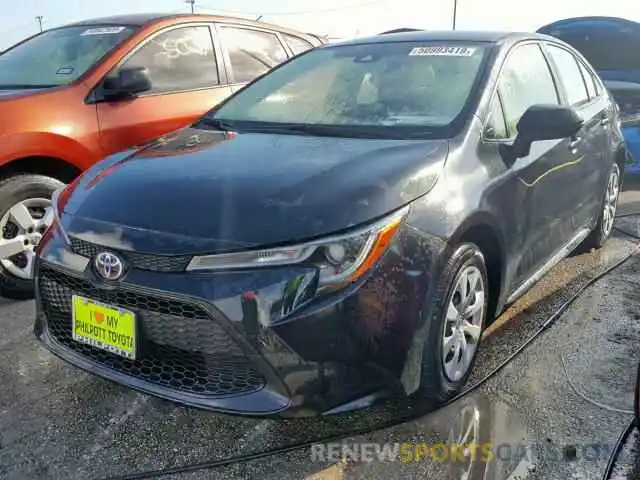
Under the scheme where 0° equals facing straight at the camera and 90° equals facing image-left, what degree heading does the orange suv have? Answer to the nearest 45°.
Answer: approximately 45°

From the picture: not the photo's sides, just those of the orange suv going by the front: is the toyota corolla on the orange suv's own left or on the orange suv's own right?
on the orange suv's own left

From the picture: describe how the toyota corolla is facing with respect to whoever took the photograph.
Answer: facing the viewer and to the left of the viewer

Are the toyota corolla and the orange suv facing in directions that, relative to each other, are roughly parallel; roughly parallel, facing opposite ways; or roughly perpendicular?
roughly parallel

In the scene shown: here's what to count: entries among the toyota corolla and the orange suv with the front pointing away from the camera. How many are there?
0

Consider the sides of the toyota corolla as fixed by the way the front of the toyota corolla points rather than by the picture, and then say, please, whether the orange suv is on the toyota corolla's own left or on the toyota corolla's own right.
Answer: on the toyota corolla's own right
